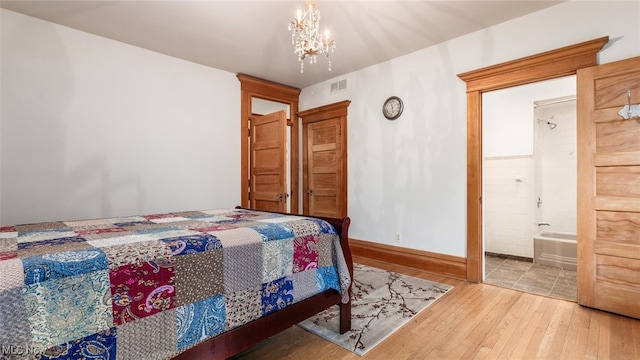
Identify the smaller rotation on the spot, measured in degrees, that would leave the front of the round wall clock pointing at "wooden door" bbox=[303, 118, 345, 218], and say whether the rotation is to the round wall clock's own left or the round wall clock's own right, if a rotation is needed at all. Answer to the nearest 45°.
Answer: approximately 90° to the round wall clock's own right

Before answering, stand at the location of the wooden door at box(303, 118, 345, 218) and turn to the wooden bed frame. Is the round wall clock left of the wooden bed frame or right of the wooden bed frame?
left

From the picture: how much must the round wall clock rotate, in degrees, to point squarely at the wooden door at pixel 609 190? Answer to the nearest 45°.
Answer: approximately 90° to its left

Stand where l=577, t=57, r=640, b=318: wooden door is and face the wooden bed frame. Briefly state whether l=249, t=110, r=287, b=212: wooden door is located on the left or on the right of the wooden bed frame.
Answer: right

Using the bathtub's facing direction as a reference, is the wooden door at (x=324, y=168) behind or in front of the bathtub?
in front

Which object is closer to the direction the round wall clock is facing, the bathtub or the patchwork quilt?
the patchwork quilt

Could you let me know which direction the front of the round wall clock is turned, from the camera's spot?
facing the viewer and to the left of the viewer

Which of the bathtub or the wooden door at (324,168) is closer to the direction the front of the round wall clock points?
the wooden door

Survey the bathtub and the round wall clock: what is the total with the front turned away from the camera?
0
